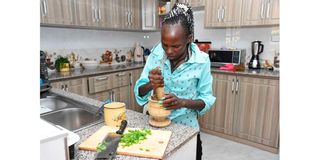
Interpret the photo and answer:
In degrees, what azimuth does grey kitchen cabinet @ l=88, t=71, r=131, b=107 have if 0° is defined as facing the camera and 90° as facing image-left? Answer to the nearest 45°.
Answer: approximately 315°

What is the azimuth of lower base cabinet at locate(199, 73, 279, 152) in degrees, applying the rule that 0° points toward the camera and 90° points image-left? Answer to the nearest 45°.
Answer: approximately 45°

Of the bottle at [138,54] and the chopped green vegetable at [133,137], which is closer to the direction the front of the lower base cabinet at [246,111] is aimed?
the chopped green vegetable
